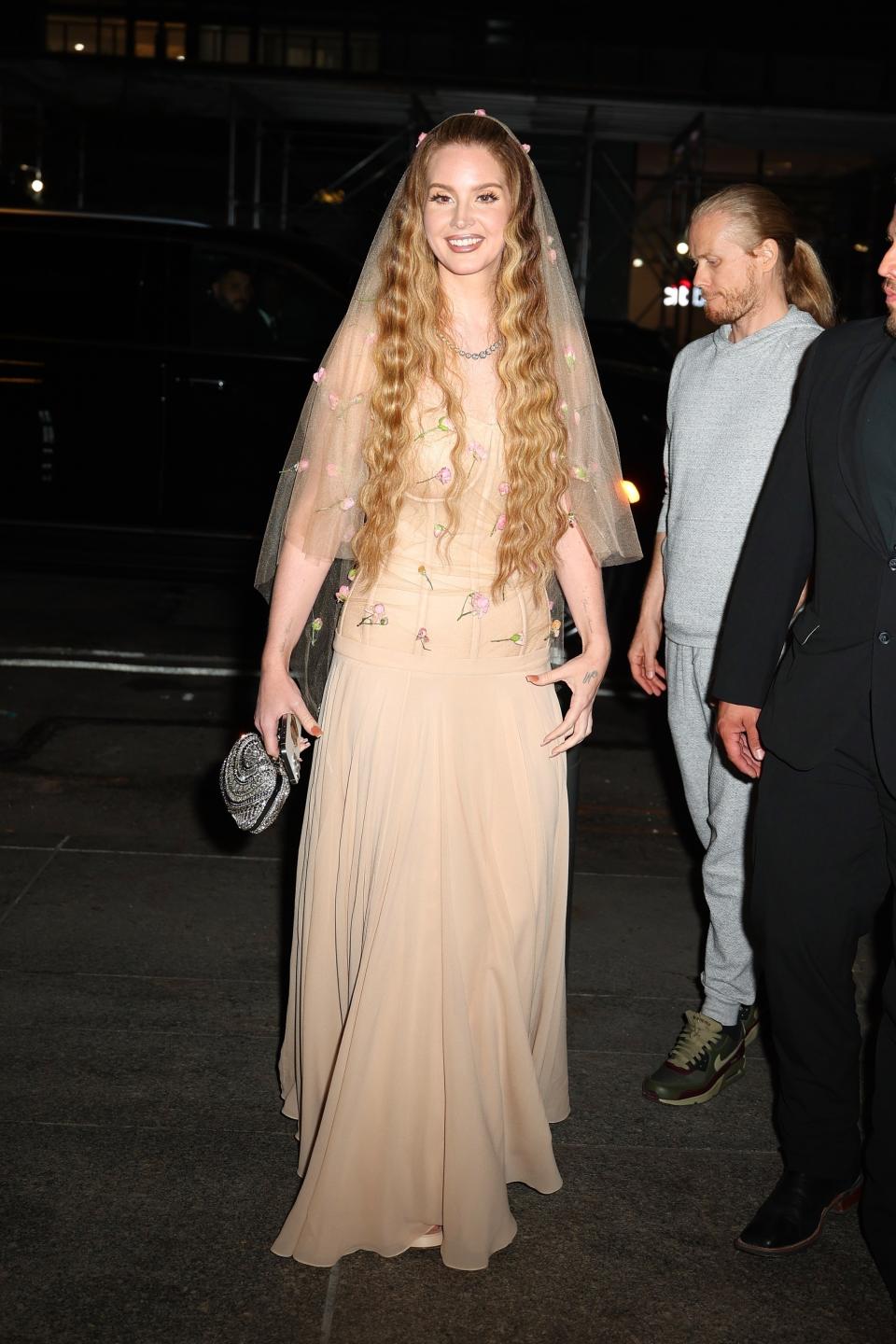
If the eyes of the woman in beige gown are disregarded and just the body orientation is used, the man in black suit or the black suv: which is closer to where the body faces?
the man in black suit

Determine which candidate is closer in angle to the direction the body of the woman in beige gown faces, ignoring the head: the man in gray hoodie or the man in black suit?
the man in black suit

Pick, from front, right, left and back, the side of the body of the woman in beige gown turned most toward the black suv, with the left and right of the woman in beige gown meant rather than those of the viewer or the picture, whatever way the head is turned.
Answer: back

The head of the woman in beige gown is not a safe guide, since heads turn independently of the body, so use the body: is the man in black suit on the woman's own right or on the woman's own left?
on the woman's own left

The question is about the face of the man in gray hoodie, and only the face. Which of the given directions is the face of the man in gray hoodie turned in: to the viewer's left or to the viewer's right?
to the viewer's left
